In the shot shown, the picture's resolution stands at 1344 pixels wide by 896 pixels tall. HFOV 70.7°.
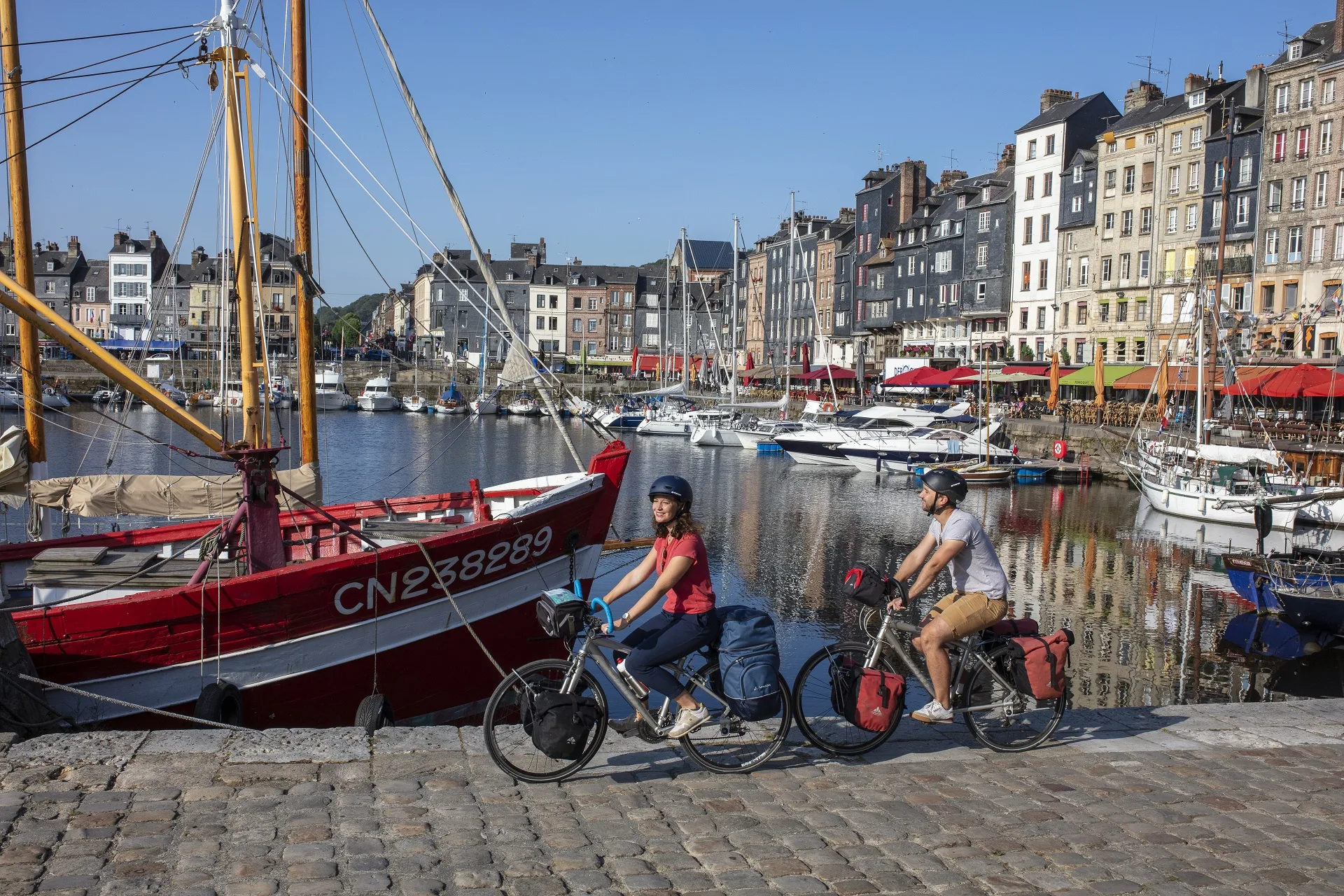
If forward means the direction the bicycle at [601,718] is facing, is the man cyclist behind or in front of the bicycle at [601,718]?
behind

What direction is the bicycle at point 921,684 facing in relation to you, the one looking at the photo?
facing to the left of the viewer

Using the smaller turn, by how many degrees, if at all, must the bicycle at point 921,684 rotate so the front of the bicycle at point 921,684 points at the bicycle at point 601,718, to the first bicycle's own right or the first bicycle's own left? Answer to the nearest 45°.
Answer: approximately 45° to the first bicycle's own left

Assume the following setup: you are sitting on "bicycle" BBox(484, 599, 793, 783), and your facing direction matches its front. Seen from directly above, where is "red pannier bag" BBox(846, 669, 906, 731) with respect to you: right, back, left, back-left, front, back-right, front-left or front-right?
back

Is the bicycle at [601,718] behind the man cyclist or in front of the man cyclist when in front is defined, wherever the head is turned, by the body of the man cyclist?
in front

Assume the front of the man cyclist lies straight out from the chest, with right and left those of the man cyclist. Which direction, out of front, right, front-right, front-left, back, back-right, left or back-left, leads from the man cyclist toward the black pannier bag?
front-left

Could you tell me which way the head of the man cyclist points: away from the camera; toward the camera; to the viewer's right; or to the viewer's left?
to the viewer's left

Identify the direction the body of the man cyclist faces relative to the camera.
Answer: to the viewer's left

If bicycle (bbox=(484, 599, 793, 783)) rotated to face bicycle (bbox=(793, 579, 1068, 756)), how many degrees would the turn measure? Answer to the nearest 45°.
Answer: approximately 180°

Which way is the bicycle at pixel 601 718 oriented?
to the viewer's left
